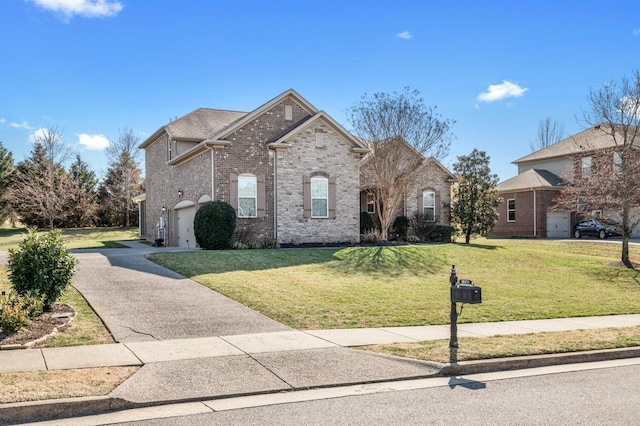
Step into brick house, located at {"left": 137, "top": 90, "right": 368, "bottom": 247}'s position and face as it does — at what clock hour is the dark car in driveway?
The dark car in driveway is roughly at 8 o'clock from the brick house.

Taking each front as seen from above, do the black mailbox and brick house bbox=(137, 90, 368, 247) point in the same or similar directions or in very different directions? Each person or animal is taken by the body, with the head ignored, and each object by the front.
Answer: same or similar directions

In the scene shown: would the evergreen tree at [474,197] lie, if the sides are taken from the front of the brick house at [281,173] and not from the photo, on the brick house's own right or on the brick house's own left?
on the brick house's own left

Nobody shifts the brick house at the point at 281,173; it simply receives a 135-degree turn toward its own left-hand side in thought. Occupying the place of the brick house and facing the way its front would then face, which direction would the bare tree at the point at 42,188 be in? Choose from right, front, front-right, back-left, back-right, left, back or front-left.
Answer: left

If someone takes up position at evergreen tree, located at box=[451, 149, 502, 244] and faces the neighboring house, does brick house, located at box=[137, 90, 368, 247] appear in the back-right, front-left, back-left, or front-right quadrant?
back-left

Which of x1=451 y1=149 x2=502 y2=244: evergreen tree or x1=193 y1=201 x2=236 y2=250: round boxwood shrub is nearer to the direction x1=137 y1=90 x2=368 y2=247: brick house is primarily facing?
the round boxwood shrub

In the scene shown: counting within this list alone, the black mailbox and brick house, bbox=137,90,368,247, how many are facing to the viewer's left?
0

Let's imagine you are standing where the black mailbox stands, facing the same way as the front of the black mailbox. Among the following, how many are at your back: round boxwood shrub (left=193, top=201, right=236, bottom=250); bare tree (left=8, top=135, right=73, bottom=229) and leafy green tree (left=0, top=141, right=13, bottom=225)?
3

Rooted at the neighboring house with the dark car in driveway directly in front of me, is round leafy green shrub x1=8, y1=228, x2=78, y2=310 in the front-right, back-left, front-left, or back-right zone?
front-right

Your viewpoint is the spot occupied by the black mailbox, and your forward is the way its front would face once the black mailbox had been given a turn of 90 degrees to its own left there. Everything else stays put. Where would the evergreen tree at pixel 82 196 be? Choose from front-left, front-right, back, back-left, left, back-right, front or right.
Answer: left

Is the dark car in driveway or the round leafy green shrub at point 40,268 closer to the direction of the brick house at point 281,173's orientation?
the round leafy green shrub

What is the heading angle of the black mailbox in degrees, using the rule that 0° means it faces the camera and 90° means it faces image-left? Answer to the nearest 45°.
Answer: approximately 315°

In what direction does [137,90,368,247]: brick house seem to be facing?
toward the camera

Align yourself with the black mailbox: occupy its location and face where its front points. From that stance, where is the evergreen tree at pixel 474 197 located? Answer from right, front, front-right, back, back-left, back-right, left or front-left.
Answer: back-left

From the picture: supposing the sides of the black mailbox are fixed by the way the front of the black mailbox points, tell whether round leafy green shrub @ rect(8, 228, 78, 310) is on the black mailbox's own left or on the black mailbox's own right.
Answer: on the black mailbox's own right
